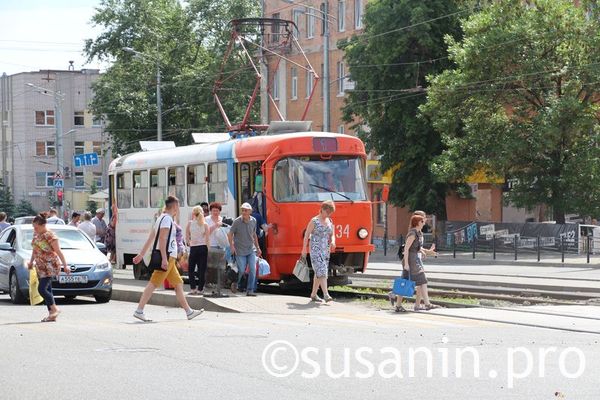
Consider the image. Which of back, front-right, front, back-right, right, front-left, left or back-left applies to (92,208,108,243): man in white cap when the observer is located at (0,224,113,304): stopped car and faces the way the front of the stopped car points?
back-left

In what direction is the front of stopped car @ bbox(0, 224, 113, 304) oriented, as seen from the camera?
facing the viewer and to the right of the viewer

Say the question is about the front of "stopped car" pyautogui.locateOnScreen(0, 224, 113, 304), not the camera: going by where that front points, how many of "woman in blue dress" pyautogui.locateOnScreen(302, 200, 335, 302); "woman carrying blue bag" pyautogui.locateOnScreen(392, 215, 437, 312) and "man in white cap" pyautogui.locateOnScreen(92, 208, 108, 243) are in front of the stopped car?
2

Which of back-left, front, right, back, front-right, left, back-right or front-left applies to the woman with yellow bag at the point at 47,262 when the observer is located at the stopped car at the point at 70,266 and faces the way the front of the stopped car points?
front-right

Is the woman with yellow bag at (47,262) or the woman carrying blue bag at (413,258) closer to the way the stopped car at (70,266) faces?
the woman carrying blue bag

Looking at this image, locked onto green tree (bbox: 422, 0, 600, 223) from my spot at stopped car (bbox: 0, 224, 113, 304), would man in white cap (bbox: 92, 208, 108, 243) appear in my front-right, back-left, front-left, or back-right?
front-left

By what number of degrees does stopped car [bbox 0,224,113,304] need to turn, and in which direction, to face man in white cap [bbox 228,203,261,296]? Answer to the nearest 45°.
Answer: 0° — it already faces them
